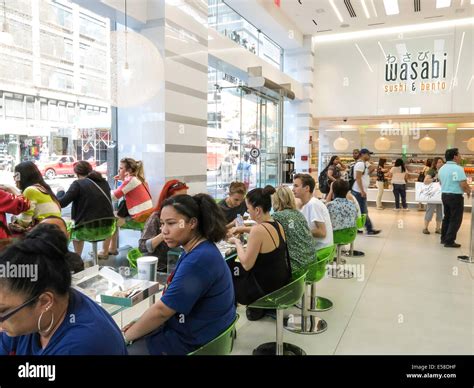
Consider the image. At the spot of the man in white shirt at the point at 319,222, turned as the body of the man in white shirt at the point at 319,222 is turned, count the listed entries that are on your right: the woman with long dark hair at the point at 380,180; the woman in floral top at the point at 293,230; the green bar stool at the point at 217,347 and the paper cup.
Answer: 1

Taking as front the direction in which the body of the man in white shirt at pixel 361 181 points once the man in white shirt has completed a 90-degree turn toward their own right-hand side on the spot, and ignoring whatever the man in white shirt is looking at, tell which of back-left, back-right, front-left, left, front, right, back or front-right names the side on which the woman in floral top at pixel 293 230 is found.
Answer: front

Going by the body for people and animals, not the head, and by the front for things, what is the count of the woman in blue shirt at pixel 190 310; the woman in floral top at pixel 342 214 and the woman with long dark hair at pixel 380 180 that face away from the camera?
1

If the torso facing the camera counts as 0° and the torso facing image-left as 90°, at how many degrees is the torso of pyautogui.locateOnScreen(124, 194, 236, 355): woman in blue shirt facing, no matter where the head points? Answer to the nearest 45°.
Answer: approximately 90°

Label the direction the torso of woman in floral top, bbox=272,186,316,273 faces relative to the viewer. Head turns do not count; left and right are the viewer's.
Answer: facing away from the viewer and to the left of the viewer

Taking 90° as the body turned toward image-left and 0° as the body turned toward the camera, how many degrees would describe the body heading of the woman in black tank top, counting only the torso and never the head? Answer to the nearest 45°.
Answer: approximately 135°

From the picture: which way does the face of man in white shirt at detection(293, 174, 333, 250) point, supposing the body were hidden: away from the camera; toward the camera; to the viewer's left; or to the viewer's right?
to the viewer's left

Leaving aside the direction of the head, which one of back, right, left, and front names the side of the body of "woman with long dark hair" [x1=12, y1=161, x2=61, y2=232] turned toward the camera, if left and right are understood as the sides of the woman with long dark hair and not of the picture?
left
